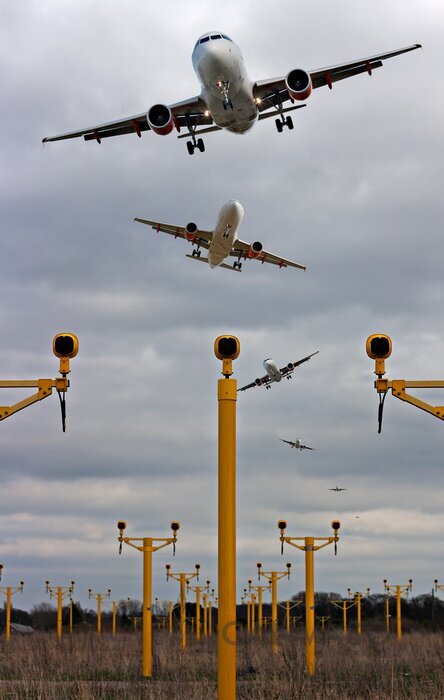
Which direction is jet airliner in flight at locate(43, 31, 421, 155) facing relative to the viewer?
toward the camera

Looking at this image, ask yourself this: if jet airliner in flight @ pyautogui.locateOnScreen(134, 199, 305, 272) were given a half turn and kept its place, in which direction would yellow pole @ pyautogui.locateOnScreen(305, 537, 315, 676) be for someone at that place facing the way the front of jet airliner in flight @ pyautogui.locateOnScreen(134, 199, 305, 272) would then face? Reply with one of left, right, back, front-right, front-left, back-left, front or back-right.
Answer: back

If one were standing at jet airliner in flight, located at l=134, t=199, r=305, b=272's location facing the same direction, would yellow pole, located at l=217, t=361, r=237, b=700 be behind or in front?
in front

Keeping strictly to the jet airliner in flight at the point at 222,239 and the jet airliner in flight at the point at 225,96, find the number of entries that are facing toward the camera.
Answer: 2

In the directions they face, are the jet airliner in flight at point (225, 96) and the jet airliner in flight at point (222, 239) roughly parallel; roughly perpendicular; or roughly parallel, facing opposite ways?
roughly parallel

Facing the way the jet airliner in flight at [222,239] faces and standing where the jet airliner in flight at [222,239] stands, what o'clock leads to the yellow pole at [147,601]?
The yellow pole is roughly at 12 o'clock from the jet airliner in flight.

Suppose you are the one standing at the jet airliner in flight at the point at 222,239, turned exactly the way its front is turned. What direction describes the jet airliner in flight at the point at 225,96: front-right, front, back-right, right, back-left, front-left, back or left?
front

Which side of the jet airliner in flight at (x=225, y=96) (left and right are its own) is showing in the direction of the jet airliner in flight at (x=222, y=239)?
back

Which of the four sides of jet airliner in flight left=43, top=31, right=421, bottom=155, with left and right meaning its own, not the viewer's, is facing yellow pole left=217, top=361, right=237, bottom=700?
front
